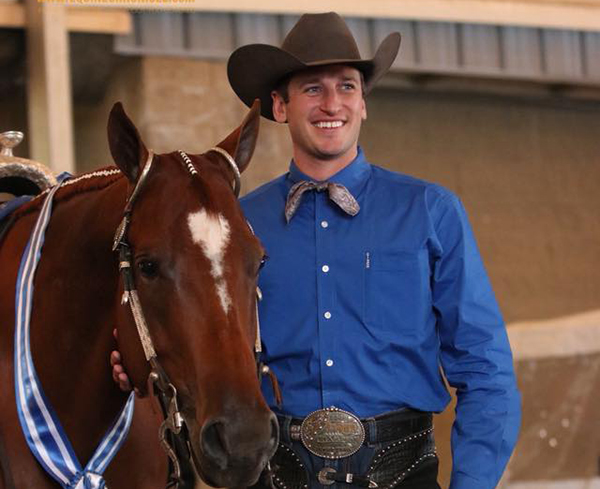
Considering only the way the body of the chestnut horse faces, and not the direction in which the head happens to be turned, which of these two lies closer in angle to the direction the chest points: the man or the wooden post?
the man

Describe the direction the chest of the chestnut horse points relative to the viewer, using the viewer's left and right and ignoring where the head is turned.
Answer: facing the viewer and to the right of the viewer

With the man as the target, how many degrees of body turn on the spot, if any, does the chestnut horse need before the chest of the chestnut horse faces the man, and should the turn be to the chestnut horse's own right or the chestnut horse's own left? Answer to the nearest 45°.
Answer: approximately 45° to the chestnut horse's own left
